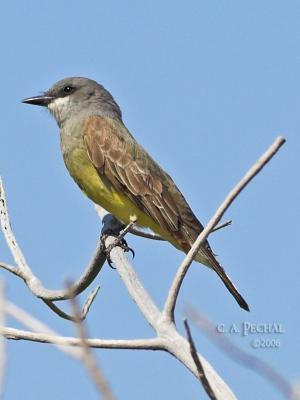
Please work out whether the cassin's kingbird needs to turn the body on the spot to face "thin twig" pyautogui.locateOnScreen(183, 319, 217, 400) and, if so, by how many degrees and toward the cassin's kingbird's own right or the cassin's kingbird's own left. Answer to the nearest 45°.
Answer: approximately 180°

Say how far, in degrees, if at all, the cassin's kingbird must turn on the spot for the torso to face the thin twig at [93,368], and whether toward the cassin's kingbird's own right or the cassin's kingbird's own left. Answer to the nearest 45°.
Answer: approximately 90° to the cassin's kingbird's own left

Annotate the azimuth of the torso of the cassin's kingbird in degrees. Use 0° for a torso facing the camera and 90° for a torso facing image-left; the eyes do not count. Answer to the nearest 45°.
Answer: approximately 90°

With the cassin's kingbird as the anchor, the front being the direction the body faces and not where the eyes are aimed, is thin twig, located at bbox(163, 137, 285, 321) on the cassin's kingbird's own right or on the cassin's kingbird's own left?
on the cassin's kingbird's own left
